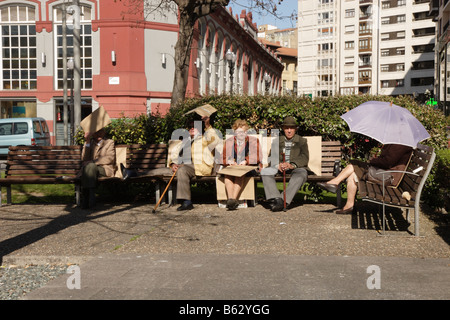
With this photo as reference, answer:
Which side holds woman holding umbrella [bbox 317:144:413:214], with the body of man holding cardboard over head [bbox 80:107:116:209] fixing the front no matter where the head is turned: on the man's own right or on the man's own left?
on the man's own left

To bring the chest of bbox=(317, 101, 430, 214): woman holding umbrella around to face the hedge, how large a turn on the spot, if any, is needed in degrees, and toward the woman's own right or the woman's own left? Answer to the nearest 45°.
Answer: approximately 45° to the woman's own right

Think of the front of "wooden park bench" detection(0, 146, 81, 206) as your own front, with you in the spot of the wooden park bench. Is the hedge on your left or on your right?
on your left

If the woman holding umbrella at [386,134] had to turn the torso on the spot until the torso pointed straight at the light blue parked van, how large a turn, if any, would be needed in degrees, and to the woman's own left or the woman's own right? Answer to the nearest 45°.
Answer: approximately 45° to the woman's own right

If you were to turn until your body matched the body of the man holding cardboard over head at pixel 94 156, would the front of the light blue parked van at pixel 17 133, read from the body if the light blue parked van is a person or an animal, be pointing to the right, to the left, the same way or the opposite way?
to the right

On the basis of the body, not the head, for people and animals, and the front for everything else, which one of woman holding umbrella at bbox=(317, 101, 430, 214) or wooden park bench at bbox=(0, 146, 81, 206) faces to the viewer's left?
the woman holding umbrella

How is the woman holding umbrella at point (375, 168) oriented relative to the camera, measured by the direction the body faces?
to the viewer's left

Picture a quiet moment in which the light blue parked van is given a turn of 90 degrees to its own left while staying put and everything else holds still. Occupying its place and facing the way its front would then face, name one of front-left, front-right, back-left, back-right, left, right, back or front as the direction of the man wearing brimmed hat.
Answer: front-left

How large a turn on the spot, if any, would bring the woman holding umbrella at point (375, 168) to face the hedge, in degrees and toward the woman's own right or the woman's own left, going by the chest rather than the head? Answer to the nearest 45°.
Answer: approximately 45° to the woman's own right
